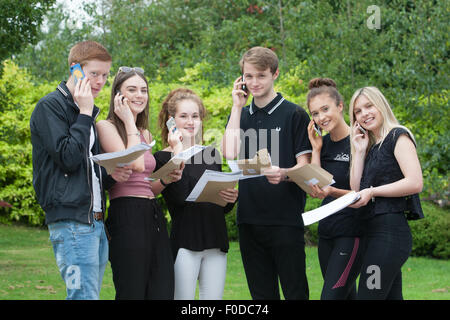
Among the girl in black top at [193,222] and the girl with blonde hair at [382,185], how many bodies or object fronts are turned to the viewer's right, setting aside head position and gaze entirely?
0

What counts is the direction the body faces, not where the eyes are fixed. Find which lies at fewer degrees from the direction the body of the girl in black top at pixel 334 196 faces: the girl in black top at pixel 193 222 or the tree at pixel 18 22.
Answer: the girl in black top

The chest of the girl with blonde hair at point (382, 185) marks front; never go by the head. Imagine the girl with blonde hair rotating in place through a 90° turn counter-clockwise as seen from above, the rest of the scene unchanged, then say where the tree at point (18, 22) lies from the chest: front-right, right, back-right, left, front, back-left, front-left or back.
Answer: back

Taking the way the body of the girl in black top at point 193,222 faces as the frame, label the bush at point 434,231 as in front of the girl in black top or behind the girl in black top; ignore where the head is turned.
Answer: behind

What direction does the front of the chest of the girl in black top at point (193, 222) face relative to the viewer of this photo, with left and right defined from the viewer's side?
facing the viewer

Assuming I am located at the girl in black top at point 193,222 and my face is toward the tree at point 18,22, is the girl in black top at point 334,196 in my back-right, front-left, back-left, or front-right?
back-right

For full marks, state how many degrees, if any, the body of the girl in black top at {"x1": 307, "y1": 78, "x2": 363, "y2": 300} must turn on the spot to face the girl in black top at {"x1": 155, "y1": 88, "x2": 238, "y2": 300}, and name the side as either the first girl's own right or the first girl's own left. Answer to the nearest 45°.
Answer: approximately 45° to the first girl's own right

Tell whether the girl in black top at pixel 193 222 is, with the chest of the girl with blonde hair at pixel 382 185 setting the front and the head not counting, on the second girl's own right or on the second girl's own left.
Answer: on the second girl's own right

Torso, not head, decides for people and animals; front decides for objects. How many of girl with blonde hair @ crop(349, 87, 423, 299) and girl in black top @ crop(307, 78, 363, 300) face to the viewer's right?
0

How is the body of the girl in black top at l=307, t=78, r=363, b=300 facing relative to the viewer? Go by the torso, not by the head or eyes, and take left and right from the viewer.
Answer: facing the viewer and to the left of the viewer

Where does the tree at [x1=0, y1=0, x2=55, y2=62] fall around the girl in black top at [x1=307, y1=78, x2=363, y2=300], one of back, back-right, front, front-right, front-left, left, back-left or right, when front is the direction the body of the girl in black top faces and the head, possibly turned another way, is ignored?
right

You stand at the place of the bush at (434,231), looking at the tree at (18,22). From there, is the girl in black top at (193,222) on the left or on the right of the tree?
left

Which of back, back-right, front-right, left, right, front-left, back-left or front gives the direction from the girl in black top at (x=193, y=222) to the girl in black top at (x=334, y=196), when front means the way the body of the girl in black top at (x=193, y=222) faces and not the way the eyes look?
left
